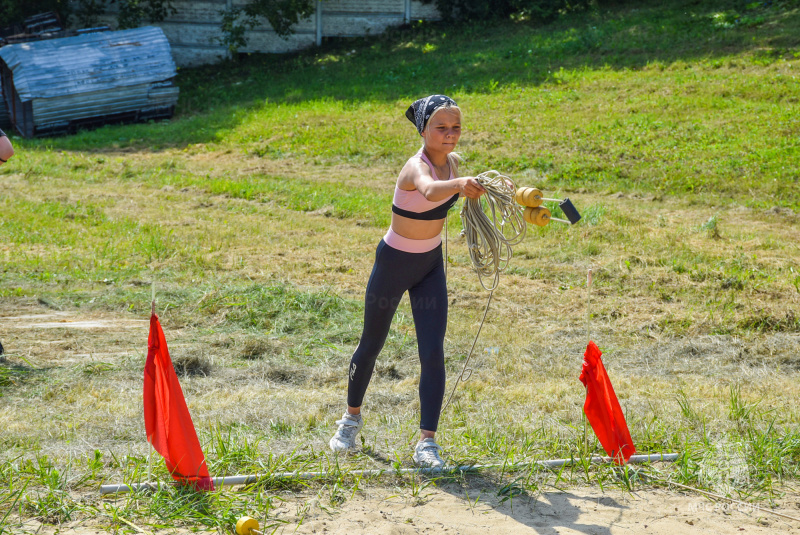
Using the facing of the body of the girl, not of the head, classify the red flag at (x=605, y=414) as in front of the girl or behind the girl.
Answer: in front

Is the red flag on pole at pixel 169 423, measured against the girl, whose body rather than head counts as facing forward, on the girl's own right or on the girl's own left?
on the girl's own right

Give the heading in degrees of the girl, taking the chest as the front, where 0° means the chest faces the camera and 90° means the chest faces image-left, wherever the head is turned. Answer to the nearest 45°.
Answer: approximately 315°

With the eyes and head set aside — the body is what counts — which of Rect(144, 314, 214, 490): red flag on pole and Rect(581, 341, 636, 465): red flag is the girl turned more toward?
the red flag

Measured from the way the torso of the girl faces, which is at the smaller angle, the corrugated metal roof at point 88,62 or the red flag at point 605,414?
the red flag
